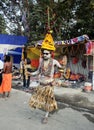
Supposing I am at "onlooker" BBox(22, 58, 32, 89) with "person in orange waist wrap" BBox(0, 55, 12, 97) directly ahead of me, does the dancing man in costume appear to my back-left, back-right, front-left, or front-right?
front-left

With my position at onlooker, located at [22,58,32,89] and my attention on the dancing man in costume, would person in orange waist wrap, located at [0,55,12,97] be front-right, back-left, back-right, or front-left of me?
front-right

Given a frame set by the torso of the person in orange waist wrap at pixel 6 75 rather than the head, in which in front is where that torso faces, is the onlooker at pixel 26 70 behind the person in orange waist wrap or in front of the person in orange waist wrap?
in front
